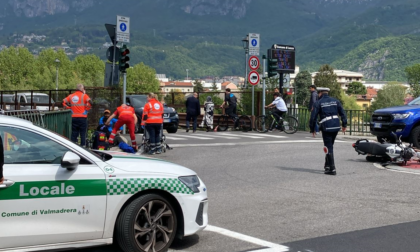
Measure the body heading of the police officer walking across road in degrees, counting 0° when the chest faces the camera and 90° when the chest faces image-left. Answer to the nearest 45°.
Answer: approximately 180°

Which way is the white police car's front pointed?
to the viewer's right

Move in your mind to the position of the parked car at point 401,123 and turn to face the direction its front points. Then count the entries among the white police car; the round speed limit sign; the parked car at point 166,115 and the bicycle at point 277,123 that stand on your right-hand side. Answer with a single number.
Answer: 3

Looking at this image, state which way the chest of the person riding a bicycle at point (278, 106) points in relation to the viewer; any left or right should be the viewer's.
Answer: facing to the left of the viewer

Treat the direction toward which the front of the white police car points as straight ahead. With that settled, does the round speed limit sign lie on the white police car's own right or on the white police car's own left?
on the white police car's own left

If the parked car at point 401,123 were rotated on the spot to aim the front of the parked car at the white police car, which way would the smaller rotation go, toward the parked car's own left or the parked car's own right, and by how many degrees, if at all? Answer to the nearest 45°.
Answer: approximately 45° to the parked car's own left

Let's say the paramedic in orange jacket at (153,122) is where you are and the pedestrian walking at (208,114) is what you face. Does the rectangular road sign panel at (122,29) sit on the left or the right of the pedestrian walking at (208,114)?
left

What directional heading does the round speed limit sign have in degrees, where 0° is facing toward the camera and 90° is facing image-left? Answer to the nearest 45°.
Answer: approximately 0°

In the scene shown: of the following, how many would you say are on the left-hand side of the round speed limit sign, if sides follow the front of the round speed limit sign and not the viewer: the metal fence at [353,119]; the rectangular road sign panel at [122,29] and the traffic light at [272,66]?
2
